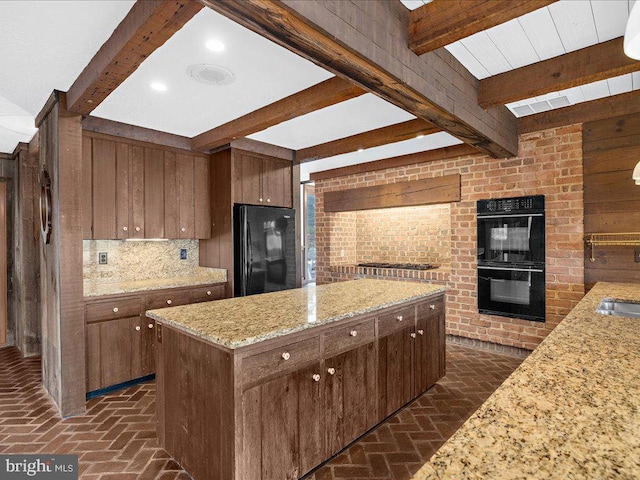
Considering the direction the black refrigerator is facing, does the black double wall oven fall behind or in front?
in front

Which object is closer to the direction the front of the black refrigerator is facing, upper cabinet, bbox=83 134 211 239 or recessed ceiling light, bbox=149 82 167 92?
the recessed ceiling light

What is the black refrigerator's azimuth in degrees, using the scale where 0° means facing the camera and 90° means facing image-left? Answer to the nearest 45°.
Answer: approximately 315°

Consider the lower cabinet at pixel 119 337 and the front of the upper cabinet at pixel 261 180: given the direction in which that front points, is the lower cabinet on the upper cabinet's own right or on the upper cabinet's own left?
on the upper cabinet's own right

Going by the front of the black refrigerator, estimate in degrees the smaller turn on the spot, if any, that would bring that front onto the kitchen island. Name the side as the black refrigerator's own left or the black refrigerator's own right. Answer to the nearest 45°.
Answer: approximately 45° to the black refrigerator's own right

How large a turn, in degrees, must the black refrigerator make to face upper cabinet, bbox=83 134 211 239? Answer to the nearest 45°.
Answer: approximately 135° to its right

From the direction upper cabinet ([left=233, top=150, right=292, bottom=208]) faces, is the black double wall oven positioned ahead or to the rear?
ahead

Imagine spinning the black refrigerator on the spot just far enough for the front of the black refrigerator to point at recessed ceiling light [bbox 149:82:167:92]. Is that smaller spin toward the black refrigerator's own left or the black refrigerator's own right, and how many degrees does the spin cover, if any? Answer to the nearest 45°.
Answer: approximately 90° to the black refrigerator's own right

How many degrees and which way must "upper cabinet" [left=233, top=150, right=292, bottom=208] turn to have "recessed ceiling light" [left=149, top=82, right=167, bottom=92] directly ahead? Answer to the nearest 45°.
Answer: approximately 90° to its right

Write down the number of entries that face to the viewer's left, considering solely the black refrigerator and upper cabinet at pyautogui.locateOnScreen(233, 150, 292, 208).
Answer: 0
